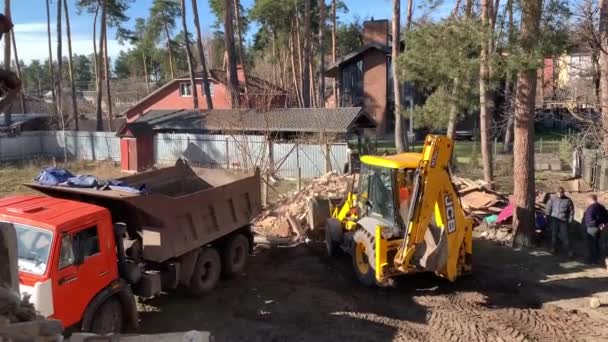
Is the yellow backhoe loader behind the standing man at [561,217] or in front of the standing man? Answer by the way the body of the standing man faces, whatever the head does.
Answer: in front

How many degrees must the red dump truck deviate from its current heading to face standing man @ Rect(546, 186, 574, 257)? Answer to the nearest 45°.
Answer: approximately 135° to its left

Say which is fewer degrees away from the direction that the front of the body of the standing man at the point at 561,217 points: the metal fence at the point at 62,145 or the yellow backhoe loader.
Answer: the yellow backhoe loader

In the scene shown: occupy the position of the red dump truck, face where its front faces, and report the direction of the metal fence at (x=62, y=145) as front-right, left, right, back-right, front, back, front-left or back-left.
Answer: back-right

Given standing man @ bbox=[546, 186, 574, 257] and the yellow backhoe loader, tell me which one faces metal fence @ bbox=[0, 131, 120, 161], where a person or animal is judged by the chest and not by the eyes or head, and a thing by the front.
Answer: the yellow backhoe loader

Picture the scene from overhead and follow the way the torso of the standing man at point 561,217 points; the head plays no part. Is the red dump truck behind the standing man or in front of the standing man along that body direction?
in front

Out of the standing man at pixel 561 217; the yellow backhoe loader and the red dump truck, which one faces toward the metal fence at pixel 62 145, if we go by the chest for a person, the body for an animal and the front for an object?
the yellow backhoe loader

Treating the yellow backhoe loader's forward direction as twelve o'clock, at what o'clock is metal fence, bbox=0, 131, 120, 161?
The metal fence is roughly at 12 o'clock from the yellow backhoe loader.

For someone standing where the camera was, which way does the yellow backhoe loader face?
facing away from the viewer and to the left of the viewer

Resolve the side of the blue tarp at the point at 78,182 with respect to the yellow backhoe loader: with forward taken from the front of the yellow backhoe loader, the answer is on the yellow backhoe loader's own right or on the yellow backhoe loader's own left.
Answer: on the yellow backhoe loader's own left

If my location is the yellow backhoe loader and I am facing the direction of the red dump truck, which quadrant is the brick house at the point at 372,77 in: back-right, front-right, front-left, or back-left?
back-right
